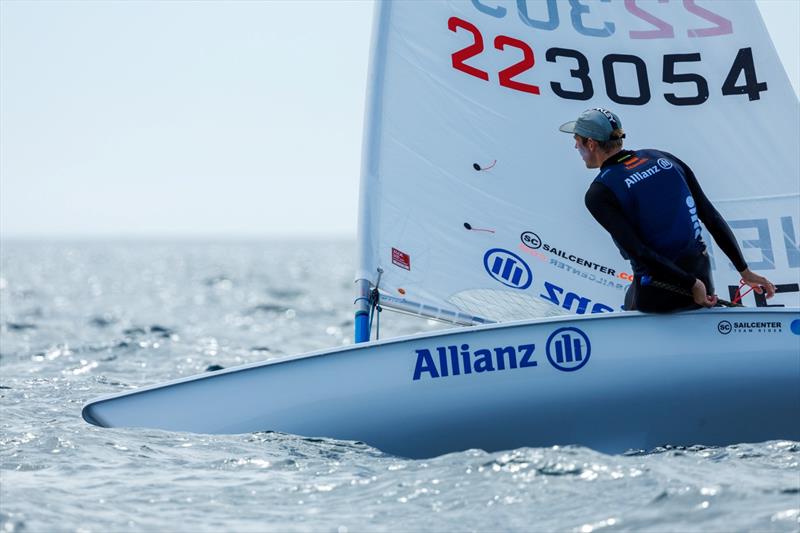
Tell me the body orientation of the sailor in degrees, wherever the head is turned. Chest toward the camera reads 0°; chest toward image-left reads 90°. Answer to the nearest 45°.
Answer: approximately 135°
